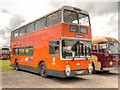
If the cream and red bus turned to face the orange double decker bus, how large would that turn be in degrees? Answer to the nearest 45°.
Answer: approximately 90° to its right

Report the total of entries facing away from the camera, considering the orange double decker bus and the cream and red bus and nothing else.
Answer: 0

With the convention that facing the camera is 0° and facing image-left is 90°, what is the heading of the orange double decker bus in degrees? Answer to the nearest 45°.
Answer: approximately 315°

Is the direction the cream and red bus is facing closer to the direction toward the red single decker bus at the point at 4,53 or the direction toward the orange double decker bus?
the orange double decker bus

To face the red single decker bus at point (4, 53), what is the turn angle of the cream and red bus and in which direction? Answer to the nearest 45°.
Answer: approximately 180°

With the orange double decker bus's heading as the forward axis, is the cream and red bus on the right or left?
on its left
